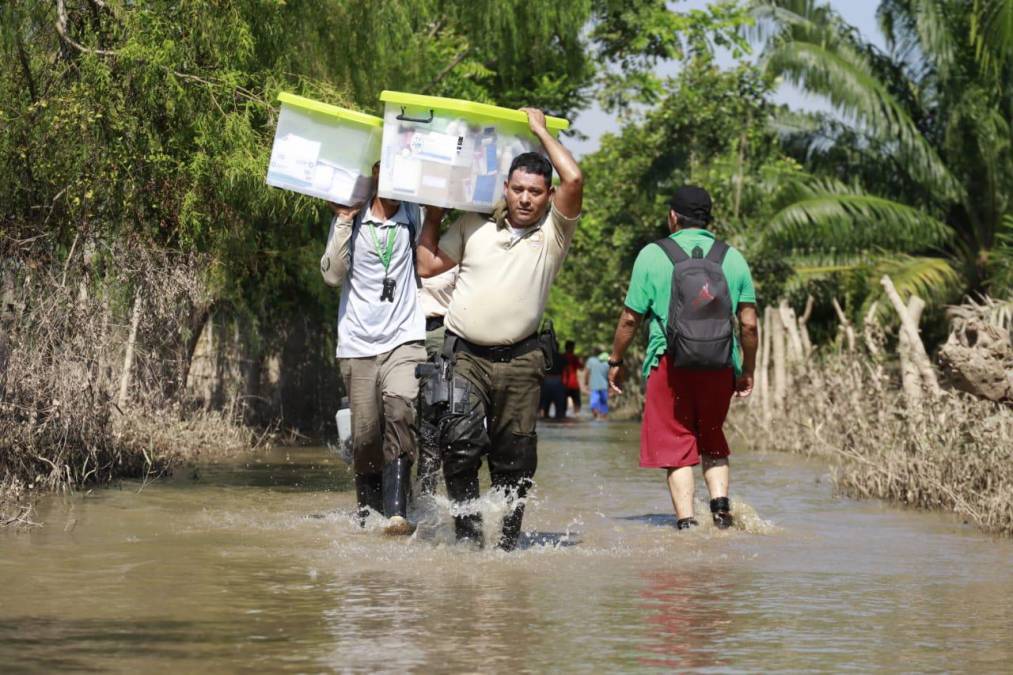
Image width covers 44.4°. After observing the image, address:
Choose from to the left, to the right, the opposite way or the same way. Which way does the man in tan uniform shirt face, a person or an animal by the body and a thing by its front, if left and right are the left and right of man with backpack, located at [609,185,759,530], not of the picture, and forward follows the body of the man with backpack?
the opposite way

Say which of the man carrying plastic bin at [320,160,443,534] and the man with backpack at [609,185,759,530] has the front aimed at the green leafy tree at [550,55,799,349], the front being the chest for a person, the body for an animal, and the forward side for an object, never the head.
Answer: the man with backpack

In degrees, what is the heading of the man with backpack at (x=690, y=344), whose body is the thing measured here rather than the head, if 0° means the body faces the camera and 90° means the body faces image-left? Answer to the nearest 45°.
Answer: approximately 180°

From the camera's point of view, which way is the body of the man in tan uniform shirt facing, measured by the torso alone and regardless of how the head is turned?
toward the camera

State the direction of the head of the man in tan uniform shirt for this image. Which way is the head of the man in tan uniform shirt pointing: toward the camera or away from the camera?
toward the camera

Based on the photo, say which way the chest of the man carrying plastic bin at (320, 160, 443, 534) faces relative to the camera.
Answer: toward the camera

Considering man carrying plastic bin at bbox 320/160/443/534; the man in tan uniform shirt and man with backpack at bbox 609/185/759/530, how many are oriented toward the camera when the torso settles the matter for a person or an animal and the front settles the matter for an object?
2

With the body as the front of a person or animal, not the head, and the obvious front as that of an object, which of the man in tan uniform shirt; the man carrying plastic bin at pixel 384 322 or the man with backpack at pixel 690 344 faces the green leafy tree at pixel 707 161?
the man with backpack

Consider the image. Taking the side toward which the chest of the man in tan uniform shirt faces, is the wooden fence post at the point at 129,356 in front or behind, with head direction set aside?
behind

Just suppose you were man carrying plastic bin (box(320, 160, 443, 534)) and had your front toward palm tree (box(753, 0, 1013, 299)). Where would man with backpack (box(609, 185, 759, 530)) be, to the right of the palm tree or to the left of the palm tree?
right

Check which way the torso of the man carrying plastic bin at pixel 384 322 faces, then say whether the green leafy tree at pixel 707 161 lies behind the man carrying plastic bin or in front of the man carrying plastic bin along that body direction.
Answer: behind
